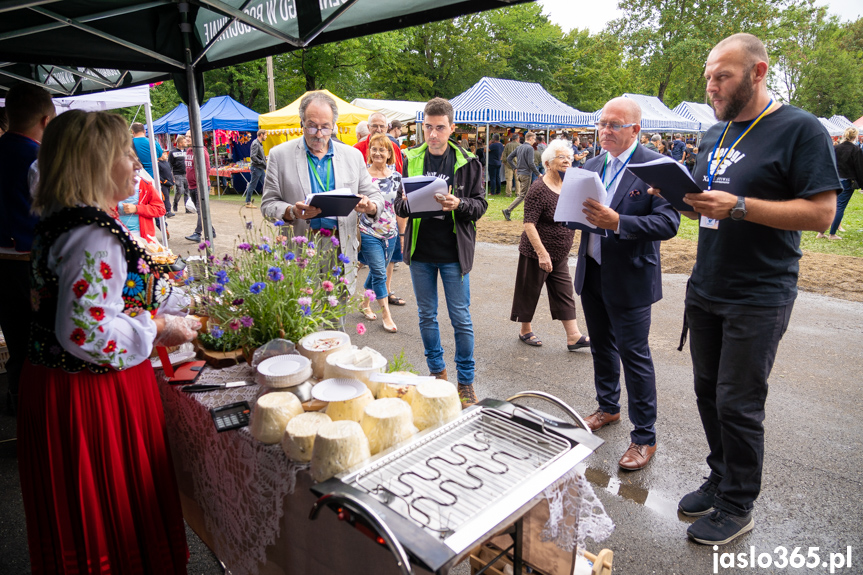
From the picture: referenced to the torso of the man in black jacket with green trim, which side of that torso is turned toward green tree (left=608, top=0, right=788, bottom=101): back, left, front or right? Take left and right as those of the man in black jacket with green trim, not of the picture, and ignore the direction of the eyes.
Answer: back

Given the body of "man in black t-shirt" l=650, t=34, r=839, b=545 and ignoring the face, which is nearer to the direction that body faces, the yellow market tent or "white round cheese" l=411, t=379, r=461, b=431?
the white round cheese

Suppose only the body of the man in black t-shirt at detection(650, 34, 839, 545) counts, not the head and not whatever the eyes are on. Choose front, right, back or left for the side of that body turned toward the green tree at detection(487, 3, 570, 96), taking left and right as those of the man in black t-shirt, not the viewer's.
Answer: right

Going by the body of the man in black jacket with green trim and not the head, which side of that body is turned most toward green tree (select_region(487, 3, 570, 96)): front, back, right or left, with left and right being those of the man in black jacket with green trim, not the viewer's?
back

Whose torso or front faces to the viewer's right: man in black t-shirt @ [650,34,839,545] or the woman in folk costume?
the woman in folk costume

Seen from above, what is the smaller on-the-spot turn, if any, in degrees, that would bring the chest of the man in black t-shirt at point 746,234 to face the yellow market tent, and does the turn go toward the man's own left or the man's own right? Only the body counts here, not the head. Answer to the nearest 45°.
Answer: approximately 90° to the man's own right

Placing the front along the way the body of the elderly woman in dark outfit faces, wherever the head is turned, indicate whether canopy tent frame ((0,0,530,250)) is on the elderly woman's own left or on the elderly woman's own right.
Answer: on the elderly woman's own right

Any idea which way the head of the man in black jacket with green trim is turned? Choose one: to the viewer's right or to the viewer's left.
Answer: to the viewer's left
